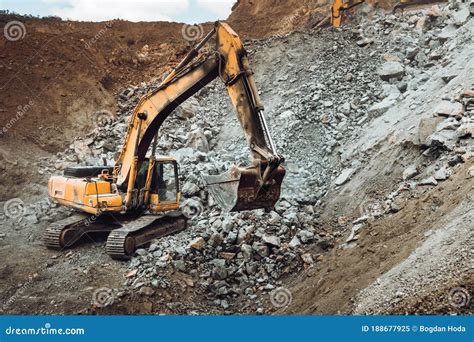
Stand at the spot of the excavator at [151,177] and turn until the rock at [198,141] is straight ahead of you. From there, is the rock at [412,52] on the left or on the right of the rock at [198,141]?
right

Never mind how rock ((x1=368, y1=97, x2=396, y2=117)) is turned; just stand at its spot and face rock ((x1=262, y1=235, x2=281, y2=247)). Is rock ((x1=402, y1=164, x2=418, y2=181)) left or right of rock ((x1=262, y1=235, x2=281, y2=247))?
left

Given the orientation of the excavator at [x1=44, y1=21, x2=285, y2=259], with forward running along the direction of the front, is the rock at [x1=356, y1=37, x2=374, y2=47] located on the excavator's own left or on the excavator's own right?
on the excavator's own left

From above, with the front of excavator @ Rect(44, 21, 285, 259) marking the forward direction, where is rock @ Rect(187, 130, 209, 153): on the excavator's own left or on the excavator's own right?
on the excavator's own left

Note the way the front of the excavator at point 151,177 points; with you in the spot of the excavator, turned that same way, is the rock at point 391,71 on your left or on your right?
on your left

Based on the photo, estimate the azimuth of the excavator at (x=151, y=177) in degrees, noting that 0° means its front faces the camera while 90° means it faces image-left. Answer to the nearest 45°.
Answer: approximately 315°
